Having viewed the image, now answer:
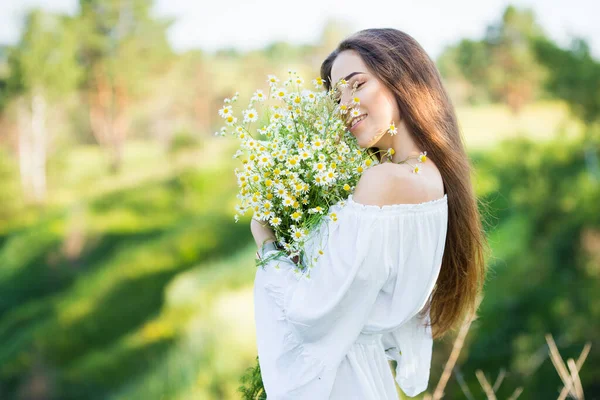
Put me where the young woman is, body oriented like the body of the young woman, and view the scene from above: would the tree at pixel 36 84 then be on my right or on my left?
on my right

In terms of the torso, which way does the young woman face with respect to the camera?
to the viewer's left

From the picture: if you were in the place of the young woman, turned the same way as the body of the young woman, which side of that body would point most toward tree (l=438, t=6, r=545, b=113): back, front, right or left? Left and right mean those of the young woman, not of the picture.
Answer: right

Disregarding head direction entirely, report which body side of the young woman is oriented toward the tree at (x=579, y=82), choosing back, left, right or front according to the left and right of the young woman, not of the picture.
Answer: right

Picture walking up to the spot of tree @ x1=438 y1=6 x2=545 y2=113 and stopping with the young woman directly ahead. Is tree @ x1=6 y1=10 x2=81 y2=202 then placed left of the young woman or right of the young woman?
right
